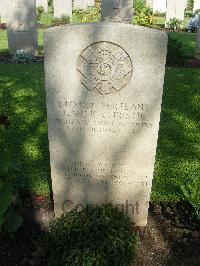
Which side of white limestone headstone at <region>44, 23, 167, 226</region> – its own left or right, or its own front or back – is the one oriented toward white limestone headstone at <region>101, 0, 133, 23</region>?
back

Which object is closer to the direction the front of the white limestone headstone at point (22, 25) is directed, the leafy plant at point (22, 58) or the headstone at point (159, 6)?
the leafy plant

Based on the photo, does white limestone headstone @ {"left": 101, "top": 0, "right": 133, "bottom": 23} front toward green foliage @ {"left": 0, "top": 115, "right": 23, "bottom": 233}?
yes

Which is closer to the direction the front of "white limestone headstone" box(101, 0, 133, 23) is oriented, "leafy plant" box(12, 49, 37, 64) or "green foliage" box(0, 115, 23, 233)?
the green foliage

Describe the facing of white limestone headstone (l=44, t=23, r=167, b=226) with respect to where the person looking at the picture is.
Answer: facing the viewer

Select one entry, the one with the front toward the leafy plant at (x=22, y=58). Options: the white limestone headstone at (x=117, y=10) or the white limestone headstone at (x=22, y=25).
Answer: the white limestone headstone at (x=22, y=25)

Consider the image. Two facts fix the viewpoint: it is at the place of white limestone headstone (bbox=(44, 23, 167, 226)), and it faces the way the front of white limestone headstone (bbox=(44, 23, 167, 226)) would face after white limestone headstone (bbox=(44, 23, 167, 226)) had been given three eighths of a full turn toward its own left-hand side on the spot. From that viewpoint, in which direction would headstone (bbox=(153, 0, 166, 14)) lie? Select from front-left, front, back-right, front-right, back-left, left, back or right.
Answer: front-left

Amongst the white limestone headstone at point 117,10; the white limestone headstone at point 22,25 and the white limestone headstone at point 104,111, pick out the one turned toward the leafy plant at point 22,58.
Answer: the white limestone headstone at point 22,25

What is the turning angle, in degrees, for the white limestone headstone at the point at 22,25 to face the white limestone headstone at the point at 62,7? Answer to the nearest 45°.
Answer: approximately 180°

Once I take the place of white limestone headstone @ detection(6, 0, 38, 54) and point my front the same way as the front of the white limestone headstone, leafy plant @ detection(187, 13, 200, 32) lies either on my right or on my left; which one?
on my left

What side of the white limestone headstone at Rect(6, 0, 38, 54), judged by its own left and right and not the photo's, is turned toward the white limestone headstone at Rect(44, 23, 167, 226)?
front

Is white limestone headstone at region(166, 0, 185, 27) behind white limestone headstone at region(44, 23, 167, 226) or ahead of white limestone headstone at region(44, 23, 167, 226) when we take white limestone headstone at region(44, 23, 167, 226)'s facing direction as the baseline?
behind

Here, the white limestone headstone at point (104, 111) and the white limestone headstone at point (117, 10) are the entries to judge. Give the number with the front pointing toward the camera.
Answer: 2

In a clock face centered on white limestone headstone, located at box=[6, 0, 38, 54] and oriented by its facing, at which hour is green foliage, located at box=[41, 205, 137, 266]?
The green foliage is roughly at 12 o'clock from the white limestone headstone.

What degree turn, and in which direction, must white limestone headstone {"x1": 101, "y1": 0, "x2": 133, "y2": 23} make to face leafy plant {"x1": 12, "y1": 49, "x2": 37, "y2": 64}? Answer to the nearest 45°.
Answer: approximately 90° to its right

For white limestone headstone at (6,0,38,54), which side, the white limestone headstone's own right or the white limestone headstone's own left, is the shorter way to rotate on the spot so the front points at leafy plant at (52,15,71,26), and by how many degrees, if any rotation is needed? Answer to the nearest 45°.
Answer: approximately 180°

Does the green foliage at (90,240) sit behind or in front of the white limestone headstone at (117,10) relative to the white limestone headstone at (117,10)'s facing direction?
in front
